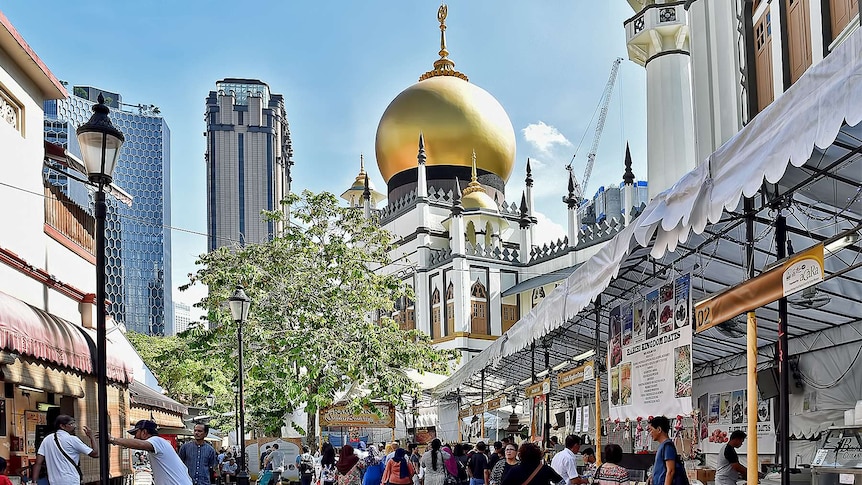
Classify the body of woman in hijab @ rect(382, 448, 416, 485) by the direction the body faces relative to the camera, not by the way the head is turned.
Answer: away from the camera

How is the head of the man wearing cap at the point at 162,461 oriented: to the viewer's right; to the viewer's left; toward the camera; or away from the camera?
to the viewer's left

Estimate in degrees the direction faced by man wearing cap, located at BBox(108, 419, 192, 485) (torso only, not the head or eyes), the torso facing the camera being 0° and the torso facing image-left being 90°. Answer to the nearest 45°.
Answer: approximately 90°

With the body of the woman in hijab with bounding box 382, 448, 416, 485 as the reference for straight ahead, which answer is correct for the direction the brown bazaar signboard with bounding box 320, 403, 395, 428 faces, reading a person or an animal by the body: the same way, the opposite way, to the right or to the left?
the opposite way

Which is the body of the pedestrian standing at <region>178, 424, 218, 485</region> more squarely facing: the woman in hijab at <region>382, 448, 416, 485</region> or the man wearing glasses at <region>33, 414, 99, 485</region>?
the man wearing glasses

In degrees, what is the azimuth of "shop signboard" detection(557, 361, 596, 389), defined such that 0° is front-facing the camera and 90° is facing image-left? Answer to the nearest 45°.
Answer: approximately 45°

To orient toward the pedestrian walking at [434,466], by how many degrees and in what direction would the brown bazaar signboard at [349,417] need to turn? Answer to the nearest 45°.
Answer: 0° — it already faces them

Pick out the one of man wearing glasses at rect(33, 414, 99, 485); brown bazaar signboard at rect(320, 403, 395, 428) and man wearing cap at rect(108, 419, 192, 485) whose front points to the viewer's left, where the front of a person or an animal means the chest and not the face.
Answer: man wearing cap at rect(108, 419, 192, 485)

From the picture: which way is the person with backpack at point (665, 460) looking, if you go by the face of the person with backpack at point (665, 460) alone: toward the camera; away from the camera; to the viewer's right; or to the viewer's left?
to the viewer's left
